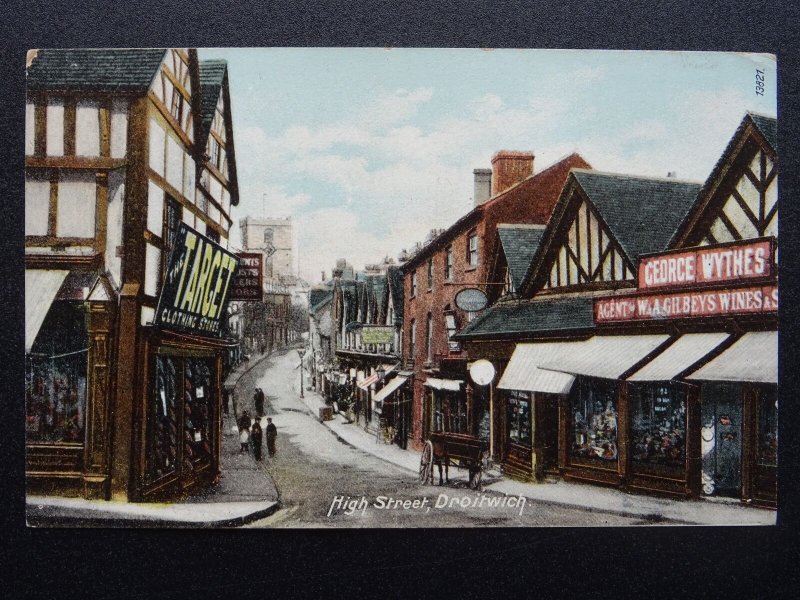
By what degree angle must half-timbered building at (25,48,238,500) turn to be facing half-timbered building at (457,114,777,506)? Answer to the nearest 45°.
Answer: approximately 45° to its left

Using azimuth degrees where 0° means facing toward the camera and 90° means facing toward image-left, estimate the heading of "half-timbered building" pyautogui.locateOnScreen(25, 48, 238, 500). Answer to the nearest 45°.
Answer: approximately 315°
